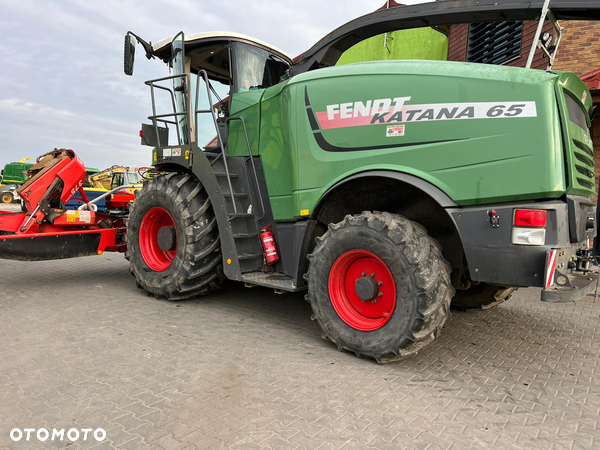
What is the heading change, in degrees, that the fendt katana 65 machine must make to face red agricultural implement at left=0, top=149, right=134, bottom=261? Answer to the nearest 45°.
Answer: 0° — it already faces it

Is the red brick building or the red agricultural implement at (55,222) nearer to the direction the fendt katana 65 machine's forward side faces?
the red agricultural implement

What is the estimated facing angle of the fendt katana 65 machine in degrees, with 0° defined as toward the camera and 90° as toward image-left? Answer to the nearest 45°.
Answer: approximately 135°

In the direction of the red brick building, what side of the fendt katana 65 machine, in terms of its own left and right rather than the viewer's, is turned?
right
